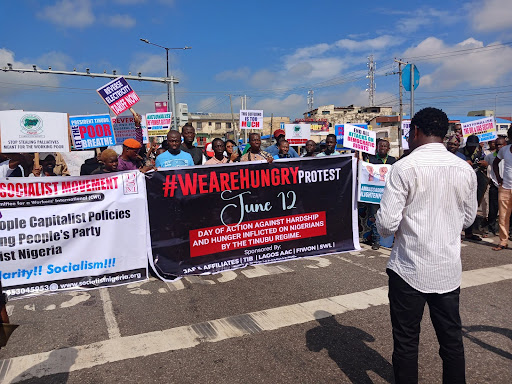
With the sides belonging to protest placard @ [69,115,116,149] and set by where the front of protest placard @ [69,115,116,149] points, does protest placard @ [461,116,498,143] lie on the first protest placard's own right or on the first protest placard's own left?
on the first protest placard's own left

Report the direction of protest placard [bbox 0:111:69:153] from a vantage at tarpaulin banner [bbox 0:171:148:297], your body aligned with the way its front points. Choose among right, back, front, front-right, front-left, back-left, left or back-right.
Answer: back

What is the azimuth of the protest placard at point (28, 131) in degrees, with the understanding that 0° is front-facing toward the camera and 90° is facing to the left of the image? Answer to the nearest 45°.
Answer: approximately 0°

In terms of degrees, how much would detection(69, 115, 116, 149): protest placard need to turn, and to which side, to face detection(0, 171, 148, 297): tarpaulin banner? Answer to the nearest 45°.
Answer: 0° — it already faces it

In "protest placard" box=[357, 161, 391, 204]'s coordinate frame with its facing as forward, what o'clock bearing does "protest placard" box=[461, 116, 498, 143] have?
"protest placard" box=[461, 116, 498, 143] is roughly at 7 o'clock from "protest placard" box=[357, 161, 391, 204].
